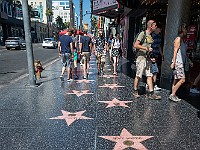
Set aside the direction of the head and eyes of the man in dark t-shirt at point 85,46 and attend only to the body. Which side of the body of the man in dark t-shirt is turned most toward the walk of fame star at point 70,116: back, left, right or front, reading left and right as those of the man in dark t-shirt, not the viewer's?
back

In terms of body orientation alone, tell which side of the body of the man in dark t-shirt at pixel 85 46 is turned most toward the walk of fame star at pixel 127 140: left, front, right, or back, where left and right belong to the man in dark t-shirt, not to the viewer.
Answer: back

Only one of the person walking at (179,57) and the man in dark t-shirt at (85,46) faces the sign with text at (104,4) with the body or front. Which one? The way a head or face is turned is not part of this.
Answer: the man in dark t-shirt

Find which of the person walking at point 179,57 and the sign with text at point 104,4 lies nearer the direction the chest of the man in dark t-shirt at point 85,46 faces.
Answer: the sign with text

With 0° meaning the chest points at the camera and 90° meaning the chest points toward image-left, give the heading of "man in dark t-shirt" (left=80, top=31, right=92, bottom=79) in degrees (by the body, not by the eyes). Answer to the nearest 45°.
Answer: approximately 180°

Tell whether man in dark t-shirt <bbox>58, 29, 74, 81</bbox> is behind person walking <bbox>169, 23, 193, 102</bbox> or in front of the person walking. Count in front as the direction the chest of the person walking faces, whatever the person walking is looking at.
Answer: behind

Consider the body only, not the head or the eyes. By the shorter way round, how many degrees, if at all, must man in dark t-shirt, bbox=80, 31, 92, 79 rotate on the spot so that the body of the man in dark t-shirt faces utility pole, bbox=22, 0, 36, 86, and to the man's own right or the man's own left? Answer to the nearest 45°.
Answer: approximately 135° to the man's own left
